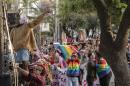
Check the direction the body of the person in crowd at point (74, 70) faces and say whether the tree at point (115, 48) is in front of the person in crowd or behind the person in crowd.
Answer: behind

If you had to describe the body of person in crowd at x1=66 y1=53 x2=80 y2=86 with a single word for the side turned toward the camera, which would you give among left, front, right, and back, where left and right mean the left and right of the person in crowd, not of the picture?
front
